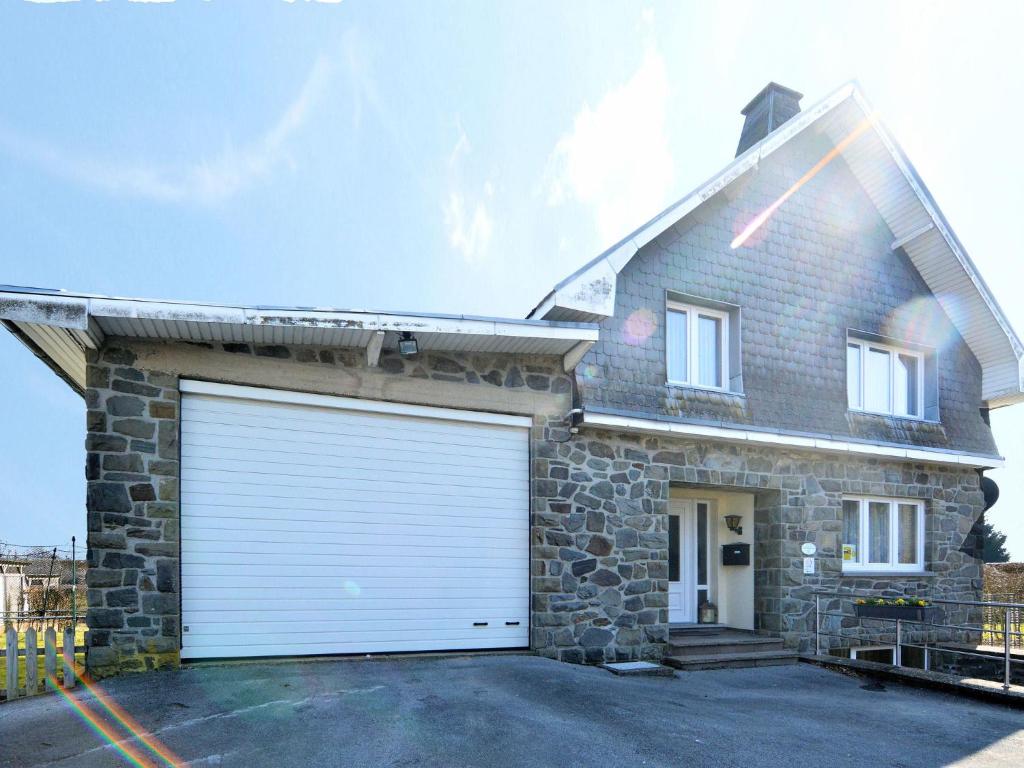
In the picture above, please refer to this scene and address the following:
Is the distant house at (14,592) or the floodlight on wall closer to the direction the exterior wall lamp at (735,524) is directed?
the floodlight on wall

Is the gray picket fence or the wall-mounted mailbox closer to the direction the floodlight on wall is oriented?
the gray picket fence

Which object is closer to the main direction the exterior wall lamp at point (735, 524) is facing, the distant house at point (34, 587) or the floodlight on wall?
the floodlight on wall

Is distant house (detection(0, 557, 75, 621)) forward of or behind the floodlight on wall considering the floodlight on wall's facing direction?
behind

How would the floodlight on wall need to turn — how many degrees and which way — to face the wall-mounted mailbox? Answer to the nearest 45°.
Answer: approximately 135° to its left

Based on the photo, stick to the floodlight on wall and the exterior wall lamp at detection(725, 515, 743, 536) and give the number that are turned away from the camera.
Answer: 0

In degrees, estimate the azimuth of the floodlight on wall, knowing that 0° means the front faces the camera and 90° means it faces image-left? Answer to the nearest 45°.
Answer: approximately 0°

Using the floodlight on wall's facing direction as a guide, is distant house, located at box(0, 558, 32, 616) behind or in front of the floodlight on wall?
behind

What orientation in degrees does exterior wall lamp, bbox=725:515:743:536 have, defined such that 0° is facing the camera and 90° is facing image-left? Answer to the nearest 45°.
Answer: approximately 45°

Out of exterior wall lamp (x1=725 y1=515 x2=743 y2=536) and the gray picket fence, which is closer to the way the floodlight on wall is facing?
the gray picket fence

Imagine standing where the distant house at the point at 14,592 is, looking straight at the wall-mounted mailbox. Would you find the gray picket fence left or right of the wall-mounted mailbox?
right

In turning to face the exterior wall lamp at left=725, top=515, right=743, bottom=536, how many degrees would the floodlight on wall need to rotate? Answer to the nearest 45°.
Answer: approximately 135° to its left
